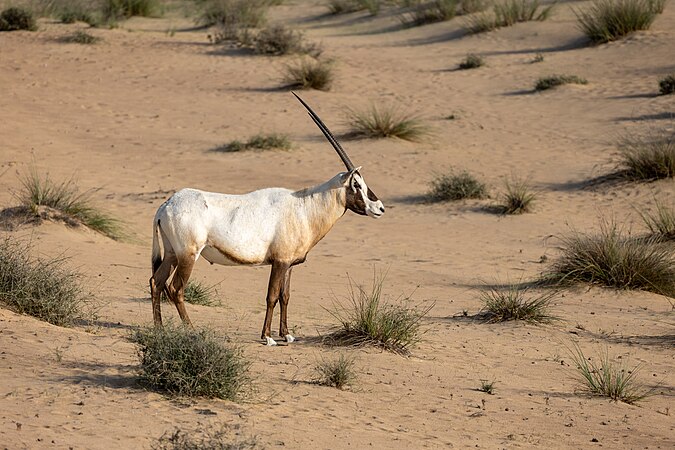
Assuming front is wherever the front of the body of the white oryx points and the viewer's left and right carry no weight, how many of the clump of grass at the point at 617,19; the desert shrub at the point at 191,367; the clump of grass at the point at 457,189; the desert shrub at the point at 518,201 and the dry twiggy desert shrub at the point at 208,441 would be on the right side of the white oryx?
2

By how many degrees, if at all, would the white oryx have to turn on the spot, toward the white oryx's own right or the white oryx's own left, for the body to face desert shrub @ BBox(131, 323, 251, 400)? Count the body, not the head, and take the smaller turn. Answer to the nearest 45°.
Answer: approximately 90° to the white oryx's own right

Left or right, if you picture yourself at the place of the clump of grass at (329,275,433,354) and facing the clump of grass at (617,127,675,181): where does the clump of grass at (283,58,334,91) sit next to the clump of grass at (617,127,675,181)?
left

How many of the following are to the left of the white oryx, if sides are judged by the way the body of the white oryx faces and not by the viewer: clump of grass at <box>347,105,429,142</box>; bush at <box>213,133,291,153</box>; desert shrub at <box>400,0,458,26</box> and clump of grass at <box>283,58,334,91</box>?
4

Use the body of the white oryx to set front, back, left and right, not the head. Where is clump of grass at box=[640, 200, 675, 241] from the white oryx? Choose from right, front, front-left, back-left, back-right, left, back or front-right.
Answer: front-left

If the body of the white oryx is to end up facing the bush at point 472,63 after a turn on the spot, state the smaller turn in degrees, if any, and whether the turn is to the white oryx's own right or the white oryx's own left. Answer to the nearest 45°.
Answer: approximately 90° to the white oryx's own left

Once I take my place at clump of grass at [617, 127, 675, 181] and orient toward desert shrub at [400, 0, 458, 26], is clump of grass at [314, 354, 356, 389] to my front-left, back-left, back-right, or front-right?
back-left

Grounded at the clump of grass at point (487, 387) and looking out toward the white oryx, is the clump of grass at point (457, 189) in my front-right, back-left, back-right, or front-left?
front-right

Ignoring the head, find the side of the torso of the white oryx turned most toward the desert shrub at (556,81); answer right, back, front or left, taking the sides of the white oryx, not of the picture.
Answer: left

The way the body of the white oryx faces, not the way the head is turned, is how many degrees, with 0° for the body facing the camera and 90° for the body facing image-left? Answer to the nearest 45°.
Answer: approximately 270°

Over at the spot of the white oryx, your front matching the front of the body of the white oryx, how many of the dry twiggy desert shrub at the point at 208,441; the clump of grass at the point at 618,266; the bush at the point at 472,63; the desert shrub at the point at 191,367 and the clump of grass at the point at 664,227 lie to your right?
2

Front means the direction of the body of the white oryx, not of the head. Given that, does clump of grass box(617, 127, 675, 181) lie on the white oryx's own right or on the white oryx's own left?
on the white oryx's own left

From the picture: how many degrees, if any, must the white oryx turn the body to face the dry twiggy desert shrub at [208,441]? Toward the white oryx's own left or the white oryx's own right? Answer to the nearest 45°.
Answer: approximately 90° to the white oryx's own right

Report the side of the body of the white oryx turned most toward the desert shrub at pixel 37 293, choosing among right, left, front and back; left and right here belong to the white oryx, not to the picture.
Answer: back

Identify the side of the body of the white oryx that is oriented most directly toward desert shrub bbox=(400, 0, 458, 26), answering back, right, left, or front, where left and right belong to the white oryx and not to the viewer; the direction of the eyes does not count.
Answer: left

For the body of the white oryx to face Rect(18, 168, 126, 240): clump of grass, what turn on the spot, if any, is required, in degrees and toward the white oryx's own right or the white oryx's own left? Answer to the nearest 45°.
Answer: approximately 135° to the white oryx's own left

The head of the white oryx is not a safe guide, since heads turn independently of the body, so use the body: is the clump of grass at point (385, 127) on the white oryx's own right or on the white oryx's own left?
on the white oryx's own left
